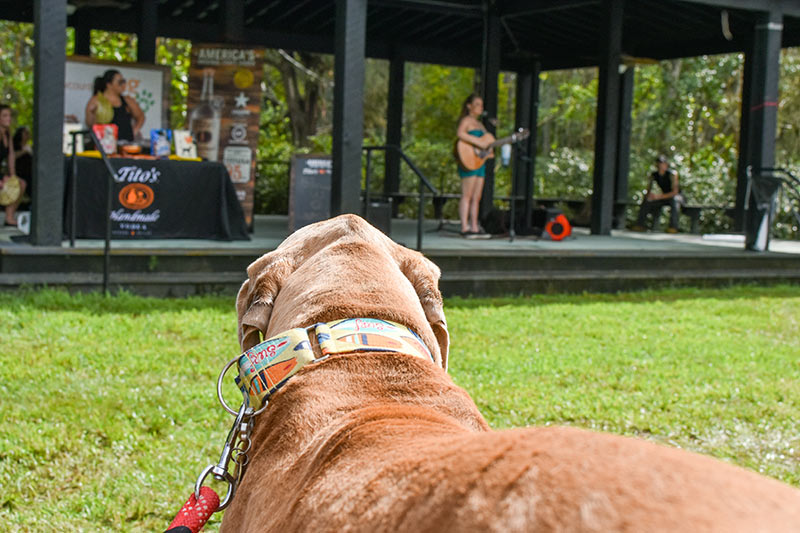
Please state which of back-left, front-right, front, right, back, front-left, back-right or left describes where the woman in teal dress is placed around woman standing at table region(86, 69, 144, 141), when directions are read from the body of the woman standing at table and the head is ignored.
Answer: front-left

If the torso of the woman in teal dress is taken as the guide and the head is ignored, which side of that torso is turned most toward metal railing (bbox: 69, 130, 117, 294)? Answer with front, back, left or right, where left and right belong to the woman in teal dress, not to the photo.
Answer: right

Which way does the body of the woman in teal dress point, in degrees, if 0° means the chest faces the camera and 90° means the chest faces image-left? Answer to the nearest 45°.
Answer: approximately 315°

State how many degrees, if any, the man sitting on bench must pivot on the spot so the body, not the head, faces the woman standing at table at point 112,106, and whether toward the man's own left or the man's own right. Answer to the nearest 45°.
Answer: approximately 45° to the man's own right

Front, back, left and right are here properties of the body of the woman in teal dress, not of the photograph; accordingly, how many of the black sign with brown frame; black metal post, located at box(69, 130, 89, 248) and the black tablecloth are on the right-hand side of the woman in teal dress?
3

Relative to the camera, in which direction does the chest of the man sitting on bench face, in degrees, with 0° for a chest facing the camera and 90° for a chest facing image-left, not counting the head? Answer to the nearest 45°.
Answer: approximately 0°

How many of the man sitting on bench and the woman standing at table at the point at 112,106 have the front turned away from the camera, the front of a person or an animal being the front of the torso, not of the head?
0

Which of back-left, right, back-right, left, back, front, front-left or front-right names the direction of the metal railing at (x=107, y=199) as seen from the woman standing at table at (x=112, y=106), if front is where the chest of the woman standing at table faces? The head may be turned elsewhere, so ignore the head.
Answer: front-right
